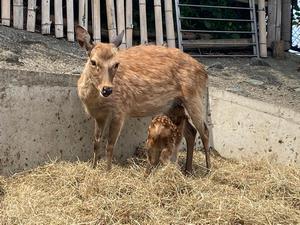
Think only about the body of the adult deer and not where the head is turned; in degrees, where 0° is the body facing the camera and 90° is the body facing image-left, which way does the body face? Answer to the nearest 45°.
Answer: approximately 45°

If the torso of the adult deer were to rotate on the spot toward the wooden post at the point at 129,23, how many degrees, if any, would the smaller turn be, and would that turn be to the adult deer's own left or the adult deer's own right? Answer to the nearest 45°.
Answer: approximately 135° to the adult deer's own right
